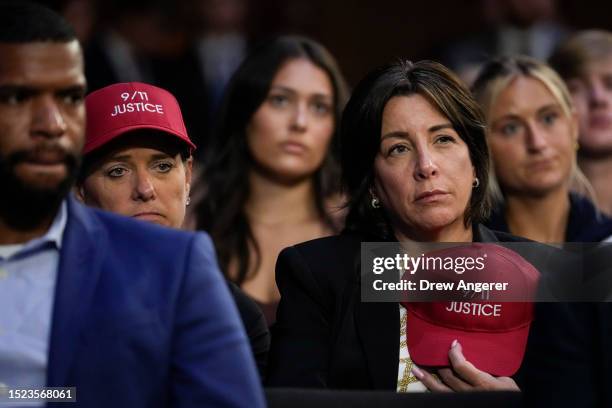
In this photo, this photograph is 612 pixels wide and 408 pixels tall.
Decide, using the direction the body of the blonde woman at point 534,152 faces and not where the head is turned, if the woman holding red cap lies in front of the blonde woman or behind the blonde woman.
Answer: in front

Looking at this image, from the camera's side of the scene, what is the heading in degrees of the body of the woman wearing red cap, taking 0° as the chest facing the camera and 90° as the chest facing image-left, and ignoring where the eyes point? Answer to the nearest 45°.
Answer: approximately 0°

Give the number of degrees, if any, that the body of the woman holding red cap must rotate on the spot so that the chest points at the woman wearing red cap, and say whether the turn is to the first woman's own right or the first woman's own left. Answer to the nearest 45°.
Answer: approximately 135° to the first woman's own right

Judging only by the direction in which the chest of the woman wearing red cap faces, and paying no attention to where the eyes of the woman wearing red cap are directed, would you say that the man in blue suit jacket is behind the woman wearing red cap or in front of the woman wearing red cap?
in front

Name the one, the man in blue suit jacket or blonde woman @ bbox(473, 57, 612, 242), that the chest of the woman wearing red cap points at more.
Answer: the man in blue suit jacket

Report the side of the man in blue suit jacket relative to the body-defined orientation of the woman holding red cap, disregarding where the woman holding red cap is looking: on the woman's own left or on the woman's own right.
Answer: on the woman's own right

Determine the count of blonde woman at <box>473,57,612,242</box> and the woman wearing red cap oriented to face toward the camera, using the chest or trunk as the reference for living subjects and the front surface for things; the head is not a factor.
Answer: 2

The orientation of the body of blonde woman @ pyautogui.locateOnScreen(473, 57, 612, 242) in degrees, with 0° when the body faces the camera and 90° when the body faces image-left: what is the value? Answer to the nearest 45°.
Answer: approximately 0°
